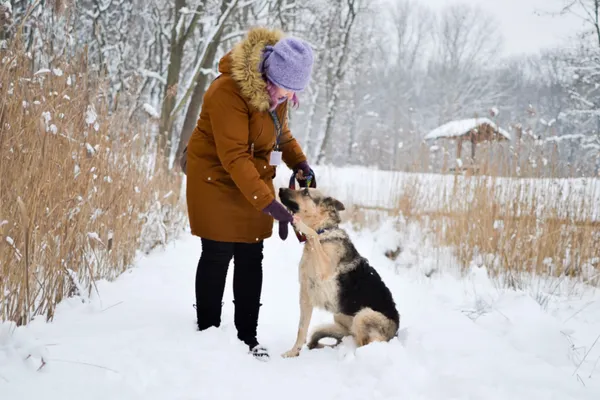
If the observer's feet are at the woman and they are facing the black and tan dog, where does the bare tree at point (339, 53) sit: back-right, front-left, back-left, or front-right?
front-left

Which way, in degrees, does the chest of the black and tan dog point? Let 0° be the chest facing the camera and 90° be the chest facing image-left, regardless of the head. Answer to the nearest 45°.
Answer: approximately 90°
